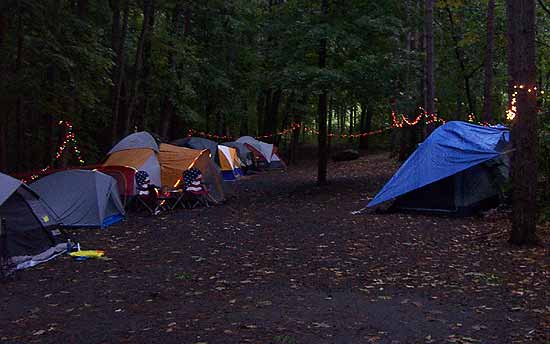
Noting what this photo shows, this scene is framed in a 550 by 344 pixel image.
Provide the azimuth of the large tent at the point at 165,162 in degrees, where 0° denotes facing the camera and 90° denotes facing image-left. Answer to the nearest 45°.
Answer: approximately 315°

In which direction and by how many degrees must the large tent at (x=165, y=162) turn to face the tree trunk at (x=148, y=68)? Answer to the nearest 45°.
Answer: approximately 135° to its left

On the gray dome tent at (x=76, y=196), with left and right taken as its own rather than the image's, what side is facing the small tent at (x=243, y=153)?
left

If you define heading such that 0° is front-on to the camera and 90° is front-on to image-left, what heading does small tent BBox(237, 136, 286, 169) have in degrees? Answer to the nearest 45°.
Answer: approximately 315°

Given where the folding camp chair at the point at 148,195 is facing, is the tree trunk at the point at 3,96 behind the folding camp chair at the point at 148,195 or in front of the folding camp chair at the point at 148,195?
behind

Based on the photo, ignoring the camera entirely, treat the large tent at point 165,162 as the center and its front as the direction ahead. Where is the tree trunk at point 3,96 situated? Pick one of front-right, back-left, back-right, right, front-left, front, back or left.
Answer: back-right

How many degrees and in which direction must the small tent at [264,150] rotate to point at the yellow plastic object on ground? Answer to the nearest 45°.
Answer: approximately 45° to its right

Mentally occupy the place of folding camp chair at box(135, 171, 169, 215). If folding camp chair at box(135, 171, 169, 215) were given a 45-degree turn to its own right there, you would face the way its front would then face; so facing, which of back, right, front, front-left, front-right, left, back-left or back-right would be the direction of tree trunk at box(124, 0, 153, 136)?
back
